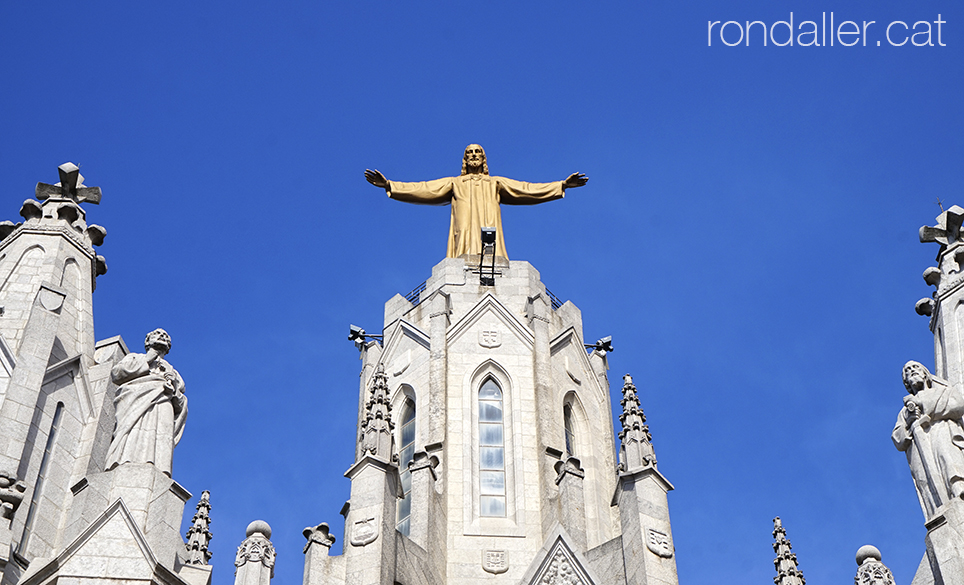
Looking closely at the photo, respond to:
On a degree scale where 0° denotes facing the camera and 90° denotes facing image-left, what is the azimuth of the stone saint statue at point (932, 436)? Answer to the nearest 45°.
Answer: approximately 45°

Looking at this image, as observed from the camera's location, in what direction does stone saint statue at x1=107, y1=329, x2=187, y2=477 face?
facing the viewer and to the right of the viewer

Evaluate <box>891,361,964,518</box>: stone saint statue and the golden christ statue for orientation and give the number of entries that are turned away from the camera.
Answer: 0

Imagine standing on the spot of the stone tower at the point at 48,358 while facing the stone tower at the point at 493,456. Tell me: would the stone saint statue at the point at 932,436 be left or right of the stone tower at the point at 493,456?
right

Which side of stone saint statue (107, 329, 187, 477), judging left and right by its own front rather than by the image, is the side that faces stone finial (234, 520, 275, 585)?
left

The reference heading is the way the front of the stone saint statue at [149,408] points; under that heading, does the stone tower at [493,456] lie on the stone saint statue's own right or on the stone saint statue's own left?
on the stone saint statue's own left

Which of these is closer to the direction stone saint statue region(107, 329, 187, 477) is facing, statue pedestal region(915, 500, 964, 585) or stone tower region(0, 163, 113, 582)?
the statue pedestal

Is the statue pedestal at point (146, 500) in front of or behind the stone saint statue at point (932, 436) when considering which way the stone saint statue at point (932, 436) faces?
in front
